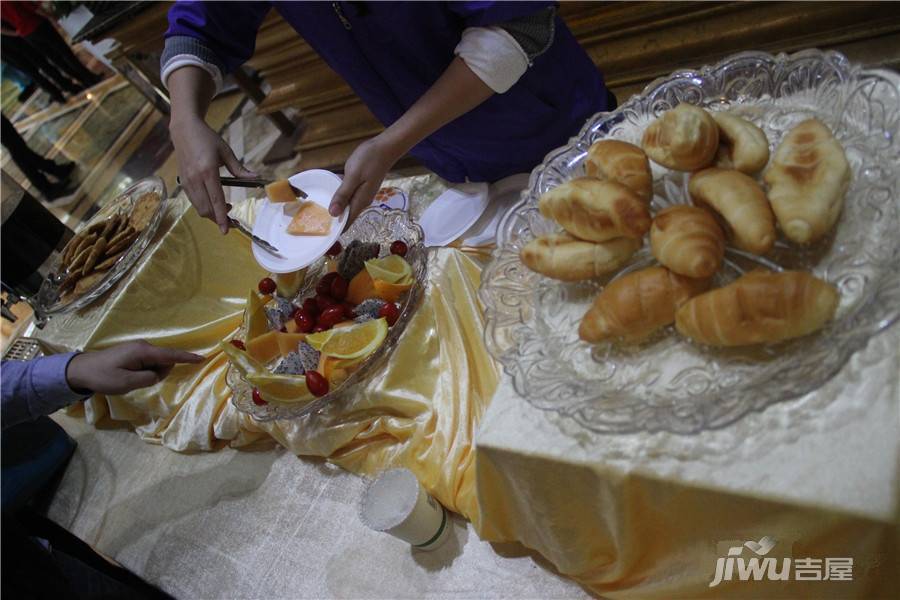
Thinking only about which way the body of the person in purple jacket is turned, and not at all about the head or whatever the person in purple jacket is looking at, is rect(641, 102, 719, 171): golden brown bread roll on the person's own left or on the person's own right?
on the person's own left

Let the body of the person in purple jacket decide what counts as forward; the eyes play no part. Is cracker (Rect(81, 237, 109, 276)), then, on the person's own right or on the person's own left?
on the person's own right

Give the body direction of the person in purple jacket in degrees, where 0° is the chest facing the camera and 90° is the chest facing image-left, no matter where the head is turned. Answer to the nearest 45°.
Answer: approximately 45°

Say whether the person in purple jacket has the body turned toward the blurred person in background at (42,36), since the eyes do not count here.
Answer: no

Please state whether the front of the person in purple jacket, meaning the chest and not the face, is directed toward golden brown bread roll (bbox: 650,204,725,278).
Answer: no

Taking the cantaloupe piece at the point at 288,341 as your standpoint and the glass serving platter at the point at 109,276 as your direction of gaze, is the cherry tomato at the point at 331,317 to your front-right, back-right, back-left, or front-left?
back-right

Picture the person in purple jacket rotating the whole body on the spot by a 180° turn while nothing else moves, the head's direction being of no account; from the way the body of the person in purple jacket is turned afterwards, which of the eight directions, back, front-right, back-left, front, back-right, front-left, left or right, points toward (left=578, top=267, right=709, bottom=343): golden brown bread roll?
back-right
